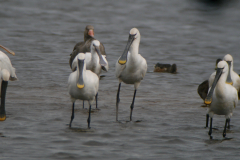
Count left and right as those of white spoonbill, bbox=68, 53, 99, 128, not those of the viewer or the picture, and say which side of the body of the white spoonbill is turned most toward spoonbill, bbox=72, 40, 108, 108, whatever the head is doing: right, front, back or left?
back

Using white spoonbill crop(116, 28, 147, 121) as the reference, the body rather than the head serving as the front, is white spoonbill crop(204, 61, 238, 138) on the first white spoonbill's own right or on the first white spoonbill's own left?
on the first white spoonbill's own left

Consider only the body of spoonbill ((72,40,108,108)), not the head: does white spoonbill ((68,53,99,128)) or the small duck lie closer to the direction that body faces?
the white spoonbill

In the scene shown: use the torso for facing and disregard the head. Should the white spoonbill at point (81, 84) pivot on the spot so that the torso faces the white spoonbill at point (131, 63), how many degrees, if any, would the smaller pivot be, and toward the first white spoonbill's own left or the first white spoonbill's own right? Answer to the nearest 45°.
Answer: approximately 135° to the first white spoonbill's own left

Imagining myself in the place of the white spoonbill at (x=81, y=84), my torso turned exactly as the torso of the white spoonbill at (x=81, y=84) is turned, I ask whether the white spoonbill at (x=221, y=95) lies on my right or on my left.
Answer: on my left

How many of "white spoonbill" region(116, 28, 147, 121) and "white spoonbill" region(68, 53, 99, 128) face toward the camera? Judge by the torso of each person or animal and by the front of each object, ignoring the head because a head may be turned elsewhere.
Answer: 2

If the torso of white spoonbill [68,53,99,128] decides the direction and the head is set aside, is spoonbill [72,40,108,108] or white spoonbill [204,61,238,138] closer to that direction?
the white spoonbill

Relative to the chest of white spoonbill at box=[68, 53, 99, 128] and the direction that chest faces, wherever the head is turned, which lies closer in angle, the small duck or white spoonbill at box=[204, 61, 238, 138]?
the white spoonbill

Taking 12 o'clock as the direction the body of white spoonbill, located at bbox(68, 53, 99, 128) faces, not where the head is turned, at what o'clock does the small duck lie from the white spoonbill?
The small duck is roughly at 7 o'clock from the white spoonbill.
